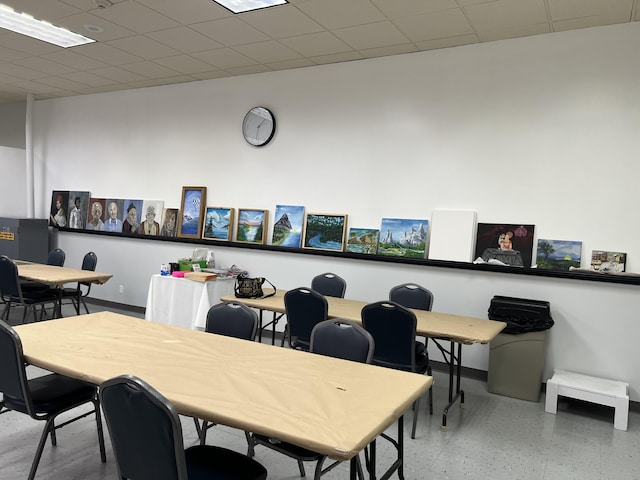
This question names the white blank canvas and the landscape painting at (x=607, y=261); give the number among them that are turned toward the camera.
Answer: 2

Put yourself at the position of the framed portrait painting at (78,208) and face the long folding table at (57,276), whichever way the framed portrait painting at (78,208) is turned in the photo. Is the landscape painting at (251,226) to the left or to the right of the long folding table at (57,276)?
left

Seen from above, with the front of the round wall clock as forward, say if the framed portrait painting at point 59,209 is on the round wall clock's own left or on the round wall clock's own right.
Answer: on the round wall clock's own right

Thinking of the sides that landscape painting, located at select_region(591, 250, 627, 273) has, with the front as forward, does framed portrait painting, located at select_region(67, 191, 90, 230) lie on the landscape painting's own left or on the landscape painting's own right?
on the landscape painting's own right

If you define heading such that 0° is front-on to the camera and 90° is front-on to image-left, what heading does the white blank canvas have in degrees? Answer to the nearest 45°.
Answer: approximately 0°

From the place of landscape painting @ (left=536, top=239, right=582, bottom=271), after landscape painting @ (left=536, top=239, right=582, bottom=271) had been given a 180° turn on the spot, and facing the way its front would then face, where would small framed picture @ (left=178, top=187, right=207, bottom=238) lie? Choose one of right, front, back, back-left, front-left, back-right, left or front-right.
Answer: left

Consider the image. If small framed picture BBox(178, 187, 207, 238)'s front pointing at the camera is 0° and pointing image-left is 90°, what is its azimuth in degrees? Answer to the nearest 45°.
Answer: approximately 45°

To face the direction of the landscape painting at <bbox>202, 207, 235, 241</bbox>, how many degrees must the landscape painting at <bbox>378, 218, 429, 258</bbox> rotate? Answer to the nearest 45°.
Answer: approximately 90° to its right

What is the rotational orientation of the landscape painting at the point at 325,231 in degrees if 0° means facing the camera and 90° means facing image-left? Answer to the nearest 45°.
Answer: approximately 45°

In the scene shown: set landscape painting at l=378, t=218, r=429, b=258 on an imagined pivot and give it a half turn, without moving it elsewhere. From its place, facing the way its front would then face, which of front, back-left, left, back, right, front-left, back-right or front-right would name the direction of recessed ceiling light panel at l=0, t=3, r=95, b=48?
left

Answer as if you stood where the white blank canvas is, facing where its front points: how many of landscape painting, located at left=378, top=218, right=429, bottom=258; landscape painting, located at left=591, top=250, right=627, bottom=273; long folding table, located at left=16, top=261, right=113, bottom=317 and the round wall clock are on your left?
1

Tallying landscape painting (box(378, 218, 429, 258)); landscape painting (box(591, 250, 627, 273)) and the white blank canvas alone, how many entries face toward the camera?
3
